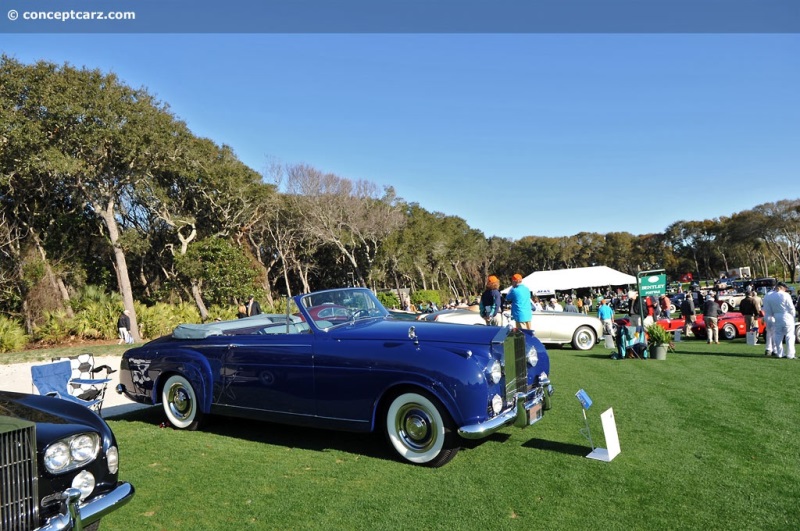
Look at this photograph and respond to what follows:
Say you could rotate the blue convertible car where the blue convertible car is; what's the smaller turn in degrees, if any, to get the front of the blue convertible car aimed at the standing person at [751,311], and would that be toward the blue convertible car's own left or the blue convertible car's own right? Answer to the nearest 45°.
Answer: approximately 90° to the blue convertible car's own left

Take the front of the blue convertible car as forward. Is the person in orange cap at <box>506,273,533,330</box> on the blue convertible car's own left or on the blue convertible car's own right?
on the blue convertible car's own left

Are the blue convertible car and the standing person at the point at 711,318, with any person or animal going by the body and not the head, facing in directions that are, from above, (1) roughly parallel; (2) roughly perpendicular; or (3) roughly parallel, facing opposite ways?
roughly perpendicular

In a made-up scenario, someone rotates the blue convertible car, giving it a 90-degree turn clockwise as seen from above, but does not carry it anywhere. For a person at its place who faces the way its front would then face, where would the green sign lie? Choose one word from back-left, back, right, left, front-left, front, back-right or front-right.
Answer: back

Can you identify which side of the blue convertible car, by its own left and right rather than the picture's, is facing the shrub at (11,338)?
back

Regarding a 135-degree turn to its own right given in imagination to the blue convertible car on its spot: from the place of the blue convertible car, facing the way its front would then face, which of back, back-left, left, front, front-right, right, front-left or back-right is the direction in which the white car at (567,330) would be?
back-right

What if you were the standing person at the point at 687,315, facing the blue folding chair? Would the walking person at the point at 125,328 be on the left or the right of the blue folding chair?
right
